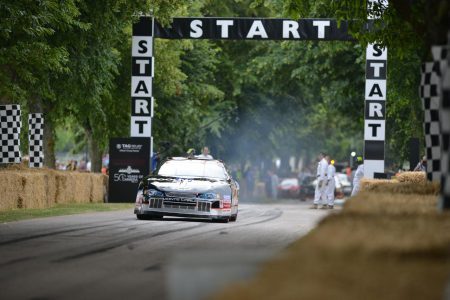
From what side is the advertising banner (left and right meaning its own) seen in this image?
front

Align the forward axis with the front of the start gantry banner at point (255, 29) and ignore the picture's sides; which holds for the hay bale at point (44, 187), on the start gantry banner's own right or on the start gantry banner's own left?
on the start gantry banner's own right

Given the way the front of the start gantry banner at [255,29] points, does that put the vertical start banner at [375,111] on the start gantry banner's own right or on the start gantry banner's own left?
on the start gantry banner's own left

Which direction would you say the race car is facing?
toward the camera

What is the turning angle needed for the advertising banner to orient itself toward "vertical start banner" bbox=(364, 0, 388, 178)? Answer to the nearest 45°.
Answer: approximately 90° to its left

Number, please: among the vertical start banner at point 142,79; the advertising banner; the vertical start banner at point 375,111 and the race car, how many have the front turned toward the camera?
4

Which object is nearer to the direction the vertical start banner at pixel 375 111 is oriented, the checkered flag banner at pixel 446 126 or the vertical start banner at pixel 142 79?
the checkered flag banner

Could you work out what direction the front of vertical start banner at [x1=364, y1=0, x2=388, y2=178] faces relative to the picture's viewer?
facing the viewer

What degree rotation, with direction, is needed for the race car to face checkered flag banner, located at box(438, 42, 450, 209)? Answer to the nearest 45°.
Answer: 0° — it already faces it

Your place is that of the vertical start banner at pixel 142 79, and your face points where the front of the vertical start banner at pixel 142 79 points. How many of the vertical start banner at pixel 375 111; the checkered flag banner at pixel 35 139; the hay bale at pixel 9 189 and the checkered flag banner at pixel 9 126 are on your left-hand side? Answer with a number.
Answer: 1

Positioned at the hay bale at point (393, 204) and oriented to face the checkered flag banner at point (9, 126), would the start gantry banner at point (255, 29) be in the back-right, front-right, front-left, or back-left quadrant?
front-right

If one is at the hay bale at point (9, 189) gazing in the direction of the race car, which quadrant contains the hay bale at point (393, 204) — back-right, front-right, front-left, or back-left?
front-right

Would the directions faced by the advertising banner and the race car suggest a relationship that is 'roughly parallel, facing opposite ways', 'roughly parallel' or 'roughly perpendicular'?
roughly parallel

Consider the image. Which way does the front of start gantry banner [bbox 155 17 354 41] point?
toward the camera
